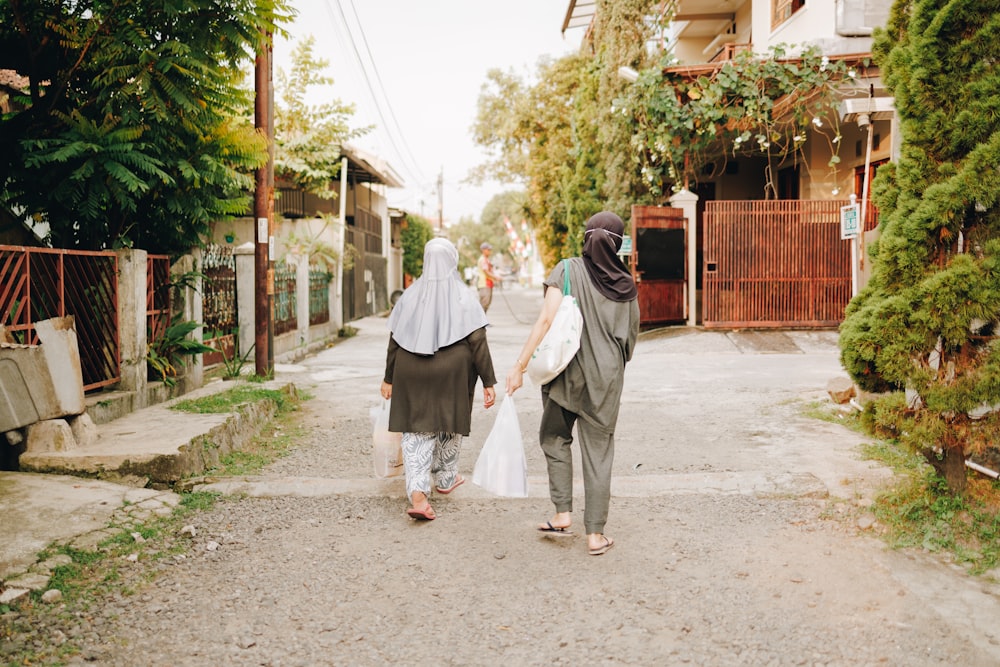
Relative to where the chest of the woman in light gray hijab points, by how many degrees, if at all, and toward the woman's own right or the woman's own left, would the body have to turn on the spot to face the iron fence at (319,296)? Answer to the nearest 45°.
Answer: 0° — they already face it

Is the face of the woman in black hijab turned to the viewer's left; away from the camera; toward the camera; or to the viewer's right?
away from the camera

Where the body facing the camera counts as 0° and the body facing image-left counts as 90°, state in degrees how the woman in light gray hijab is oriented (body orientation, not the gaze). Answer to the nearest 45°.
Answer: approximately 180°

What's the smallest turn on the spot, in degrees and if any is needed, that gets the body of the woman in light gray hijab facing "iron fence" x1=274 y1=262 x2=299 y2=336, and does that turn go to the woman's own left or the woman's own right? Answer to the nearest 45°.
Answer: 0° — they already face it

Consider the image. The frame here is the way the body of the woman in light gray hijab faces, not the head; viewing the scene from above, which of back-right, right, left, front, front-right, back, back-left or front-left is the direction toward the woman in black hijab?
back-right

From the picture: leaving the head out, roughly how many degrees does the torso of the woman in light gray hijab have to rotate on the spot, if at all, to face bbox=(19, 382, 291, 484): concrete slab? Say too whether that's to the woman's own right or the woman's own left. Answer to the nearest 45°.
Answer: approximately 45° to the woman's own left

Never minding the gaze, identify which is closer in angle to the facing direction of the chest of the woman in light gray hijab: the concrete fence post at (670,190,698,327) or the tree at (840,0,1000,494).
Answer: the concrete fence post

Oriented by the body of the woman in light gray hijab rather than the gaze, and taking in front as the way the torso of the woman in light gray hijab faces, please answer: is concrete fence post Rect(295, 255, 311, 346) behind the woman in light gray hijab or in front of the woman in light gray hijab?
in front

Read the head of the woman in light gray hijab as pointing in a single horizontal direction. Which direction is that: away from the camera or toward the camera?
away from the camera

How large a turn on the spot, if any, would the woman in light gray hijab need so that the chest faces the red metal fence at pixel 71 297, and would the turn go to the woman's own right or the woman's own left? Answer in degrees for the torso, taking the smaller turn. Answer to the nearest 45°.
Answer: approximately 45° to the woman's own left

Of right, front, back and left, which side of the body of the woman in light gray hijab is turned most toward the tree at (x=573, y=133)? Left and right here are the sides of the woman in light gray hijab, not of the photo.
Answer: front

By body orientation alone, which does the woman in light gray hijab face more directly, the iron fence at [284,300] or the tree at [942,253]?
the iron fence

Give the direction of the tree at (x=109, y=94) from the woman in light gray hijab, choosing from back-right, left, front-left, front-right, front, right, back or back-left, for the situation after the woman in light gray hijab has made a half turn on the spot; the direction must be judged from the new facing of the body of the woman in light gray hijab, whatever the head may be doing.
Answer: back-right
